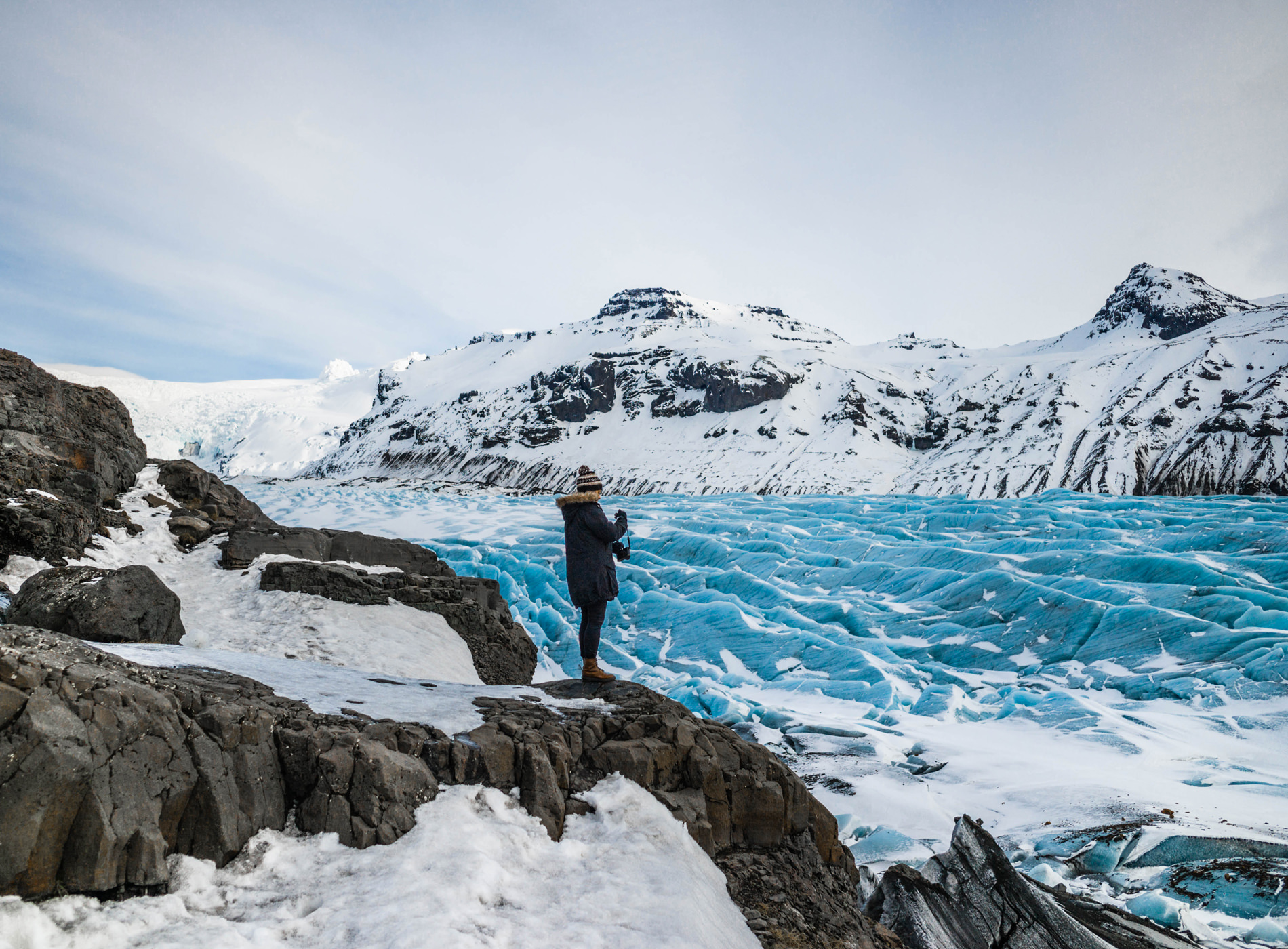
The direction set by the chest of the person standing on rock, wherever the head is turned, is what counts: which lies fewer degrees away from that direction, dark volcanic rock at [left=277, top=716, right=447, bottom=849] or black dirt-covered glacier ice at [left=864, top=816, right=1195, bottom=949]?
the black dirt-covered glacier ice

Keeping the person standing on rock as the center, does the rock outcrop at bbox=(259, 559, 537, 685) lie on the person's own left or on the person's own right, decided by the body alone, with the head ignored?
on the person's own left

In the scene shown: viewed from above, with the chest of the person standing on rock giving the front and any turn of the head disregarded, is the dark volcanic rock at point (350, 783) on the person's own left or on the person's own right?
on the person's own right

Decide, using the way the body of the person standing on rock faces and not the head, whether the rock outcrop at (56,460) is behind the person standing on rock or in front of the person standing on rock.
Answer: behind

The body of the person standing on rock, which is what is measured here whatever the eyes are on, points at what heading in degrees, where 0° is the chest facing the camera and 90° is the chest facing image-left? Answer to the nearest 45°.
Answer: approximately 270°

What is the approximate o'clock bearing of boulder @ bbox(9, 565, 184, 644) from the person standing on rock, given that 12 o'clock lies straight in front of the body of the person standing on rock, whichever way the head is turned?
The boulder is roughly at 6 o'clock from the person standing on rock.

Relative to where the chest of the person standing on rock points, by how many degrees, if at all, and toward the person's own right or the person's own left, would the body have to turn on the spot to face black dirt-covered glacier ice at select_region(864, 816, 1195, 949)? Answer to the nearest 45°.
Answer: approximately 45° to the person's own right

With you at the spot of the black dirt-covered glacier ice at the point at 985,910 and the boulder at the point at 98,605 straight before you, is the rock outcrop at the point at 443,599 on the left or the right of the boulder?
right
